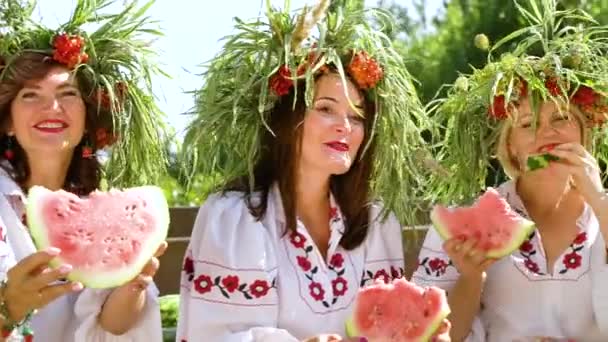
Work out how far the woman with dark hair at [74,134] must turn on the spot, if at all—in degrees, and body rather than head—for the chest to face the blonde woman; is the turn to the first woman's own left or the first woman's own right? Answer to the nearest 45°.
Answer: approximately 90° to the first woman's own left

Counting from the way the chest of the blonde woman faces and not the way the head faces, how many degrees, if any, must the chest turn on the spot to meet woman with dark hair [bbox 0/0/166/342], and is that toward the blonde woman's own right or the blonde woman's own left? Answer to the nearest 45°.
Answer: approximately 90° to the blonde woman's own right

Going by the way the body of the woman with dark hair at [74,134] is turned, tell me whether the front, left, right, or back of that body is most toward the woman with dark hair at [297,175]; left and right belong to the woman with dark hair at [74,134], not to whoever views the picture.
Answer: left

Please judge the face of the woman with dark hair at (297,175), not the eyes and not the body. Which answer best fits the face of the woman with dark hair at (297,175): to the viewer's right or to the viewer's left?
to the viewer's right

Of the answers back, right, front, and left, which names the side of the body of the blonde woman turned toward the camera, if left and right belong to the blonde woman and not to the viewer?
front

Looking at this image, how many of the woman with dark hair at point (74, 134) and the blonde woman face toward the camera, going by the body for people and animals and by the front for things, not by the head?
2
